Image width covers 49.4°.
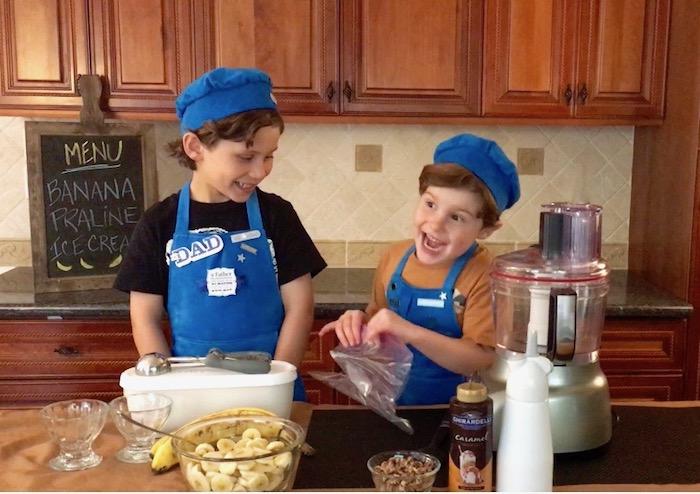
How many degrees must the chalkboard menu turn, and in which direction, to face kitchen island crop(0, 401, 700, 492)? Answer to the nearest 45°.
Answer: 0° — it already faces it

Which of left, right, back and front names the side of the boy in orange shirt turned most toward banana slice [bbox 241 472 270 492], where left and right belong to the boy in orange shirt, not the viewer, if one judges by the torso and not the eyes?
front

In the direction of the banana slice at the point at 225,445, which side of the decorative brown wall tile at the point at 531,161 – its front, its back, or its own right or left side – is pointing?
front

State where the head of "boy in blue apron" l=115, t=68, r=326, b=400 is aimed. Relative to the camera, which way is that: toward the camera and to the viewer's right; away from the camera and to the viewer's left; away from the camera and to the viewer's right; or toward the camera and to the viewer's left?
toward the camera and to the viewer's right

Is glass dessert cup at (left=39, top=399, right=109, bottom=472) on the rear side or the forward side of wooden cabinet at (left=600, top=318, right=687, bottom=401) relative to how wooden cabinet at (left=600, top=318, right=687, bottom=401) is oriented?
on the forward side

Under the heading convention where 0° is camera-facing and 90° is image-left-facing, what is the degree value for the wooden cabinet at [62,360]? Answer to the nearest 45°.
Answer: approximately 0°

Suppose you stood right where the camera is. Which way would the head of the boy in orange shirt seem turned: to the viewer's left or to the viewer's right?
to the viewer's left

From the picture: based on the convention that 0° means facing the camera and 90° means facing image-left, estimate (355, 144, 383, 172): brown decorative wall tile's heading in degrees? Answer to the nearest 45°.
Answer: approximately 0°

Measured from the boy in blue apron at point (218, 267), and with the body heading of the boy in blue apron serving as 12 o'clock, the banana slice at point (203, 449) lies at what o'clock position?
The banana slice is roughly at 12 o'clock from the boy in blue apron.

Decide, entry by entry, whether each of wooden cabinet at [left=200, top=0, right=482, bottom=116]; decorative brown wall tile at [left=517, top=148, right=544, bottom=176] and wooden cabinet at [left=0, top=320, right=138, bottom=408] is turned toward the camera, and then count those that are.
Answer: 3

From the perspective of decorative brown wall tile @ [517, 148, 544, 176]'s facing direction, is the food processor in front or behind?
in front
